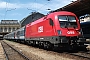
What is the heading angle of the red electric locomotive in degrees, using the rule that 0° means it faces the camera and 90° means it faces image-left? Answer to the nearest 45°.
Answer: approximately 315°
